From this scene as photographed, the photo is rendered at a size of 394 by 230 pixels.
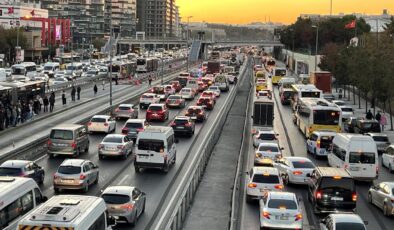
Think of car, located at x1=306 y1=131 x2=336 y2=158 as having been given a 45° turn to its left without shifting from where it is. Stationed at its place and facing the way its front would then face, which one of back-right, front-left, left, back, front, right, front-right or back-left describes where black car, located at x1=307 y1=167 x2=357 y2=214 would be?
left

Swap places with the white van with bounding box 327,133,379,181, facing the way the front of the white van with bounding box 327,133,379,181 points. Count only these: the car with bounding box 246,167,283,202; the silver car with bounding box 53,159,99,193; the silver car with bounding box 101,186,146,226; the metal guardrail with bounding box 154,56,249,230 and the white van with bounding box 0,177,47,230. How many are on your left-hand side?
5

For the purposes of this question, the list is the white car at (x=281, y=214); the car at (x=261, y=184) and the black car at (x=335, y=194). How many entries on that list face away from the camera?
3

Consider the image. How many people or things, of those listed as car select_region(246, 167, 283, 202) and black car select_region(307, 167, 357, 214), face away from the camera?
2

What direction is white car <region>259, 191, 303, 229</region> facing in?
away from the camera

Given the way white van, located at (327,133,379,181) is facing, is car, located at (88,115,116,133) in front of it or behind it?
in front

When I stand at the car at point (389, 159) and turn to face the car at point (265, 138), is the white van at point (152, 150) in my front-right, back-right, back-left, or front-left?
front-left

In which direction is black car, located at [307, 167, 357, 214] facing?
away from the camera

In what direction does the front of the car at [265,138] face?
away from the camera

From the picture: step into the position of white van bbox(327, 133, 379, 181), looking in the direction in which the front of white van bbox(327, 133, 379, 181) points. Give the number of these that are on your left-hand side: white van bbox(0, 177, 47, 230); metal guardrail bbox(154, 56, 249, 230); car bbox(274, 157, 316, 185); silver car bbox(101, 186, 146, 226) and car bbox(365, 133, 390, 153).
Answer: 4

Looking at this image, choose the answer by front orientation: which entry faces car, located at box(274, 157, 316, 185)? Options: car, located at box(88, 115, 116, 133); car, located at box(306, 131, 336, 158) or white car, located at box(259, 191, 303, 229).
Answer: the white car

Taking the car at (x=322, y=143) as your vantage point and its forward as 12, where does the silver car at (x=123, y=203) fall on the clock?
The silver car is roughly at 8 o'clock from the car.

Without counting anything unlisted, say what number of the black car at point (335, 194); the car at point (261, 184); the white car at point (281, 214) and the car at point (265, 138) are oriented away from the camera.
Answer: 4
